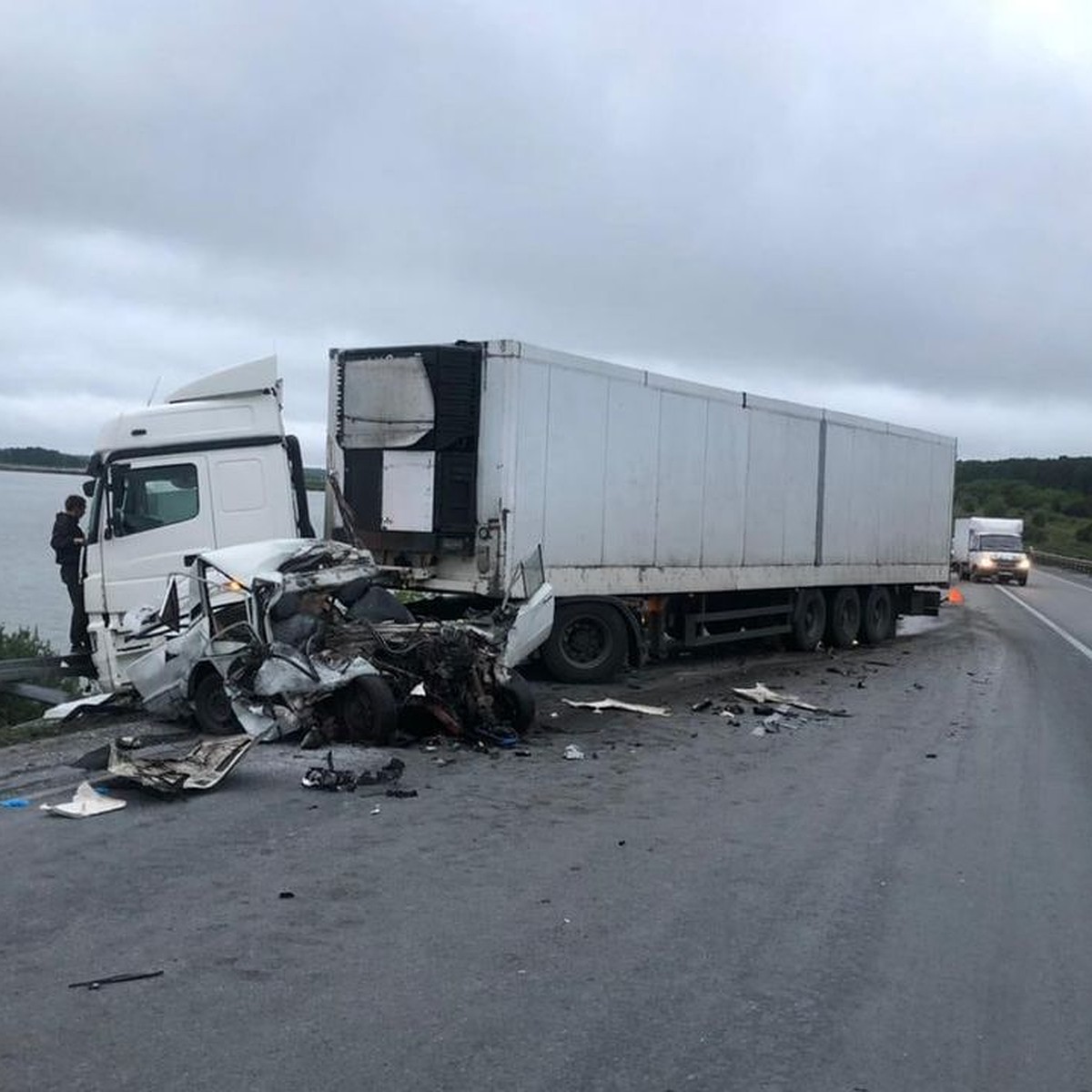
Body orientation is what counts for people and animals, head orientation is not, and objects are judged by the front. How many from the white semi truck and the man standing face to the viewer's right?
1

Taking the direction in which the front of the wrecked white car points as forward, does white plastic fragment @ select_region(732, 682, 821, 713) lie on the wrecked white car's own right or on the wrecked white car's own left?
on the wrecked white car's own left

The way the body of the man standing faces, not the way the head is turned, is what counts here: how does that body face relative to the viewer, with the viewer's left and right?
facing to the right of the viewer

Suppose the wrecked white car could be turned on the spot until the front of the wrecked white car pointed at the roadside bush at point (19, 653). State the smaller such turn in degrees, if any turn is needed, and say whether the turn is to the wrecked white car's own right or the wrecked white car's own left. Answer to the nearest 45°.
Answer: approximately 180°

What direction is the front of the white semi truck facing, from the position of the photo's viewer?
facing the viewer and to the left of the viewer

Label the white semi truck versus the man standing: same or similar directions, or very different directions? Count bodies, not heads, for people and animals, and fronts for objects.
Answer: very different directions

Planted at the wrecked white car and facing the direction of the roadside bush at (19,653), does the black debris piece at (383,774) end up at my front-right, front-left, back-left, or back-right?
back-left

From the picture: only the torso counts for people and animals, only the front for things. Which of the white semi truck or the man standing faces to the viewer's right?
the man standing

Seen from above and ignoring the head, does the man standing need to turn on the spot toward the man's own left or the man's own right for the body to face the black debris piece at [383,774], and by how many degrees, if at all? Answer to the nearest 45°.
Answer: approximately 90° to the man's own right

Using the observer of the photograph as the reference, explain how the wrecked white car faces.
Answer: facing the viewer and to the right of the viewer

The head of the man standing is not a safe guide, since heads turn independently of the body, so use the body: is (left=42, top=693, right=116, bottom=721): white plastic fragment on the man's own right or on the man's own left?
on the man's own right
